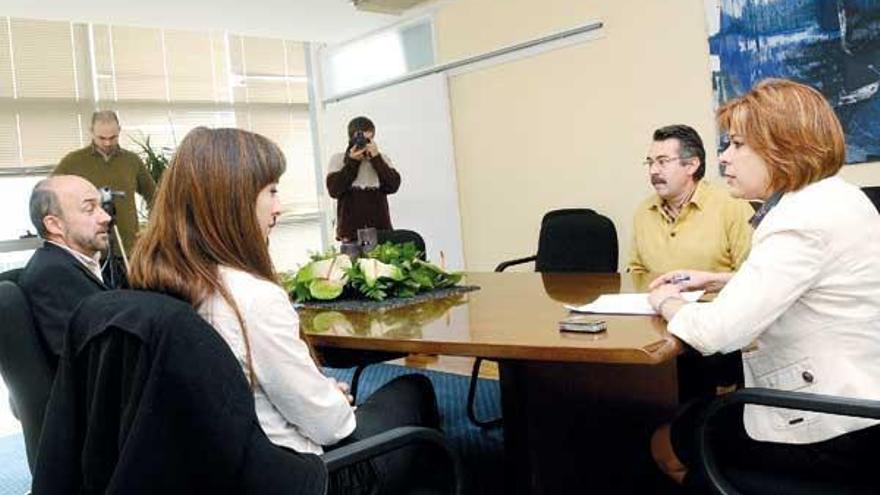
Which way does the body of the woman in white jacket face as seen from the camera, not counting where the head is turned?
to the viewer's left

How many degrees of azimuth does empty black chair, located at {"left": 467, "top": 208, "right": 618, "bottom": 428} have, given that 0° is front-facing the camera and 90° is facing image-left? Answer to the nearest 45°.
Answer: approximately 45°

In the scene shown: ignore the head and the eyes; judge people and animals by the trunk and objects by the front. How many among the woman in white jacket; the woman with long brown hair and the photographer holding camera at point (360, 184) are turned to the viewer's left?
1

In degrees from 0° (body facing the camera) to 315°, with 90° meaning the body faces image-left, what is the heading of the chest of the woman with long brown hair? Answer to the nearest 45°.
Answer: approximately 270°

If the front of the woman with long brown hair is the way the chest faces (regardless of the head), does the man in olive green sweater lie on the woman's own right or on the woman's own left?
on the woman's own left

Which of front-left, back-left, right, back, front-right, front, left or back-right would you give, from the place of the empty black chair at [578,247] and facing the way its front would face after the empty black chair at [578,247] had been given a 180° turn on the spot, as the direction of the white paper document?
back-right

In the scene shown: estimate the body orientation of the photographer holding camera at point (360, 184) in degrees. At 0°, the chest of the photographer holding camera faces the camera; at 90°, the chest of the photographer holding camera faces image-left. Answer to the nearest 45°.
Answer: approximately 0°

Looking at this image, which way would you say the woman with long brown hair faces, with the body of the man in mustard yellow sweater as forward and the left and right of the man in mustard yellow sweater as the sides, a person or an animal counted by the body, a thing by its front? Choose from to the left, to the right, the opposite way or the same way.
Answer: the opposite way

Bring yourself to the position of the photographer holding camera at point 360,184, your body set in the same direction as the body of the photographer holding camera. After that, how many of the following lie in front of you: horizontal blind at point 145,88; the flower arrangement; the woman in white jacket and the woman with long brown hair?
3

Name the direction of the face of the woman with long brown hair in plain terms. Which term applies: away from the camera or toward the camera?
away from the camera

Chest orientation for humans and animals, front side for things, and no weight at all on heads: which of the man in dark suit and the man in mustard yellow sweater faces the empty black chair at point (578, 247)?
the man in dark suit

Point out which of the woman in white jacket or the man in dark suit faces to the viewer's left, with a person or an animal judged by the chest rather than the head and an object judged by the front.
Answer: the woman in white jacket

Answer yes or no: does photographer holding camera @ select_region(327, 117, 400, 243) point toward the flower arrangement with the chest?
yes

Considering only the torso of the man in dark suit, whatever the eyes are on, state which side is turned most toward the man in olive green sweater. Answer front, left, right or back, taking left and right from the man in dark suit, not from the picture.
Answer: left

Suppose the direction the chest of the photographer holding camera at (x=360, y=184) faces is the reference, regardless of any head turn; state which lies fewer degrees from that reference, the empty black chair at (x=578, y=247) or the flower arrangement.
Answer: the flower arrangement
